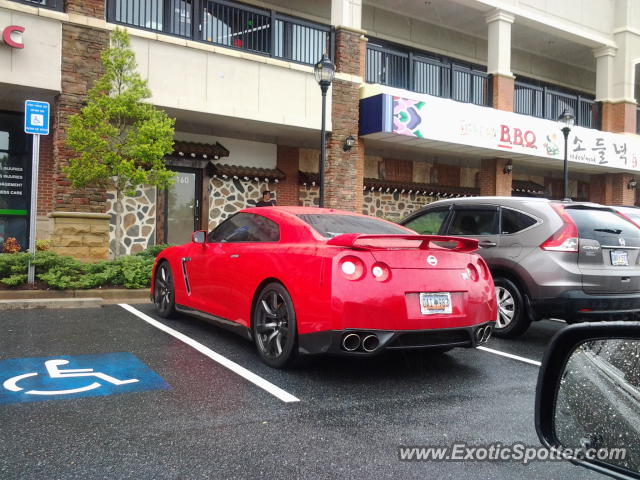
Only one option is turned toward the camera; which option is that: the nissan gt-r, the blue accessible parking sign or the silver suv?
the blue accessible parking sign

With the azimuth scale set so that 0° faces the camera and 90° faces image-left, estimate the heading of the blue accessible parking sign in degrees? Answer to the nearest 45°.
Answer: approximately 0°

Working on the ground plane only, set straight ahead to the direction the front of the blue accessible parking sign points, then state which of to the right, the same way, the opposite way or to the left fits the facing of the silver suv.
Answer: the opposite way

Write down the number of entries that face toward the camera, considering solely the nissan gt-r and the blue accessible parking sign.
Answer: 1

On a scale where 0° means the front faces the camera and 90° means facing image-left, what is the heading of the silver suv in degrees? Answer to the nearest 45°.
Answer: approximately 135°

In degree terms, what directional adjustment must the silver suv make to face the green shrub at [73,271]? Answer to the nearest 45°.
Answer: approximately 45° to its left

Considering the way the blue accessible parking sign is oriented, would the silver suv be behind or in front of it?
in front

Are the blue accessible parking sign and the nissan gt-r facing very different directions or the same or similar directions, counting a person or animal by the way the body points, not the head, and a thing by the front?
very different directions
